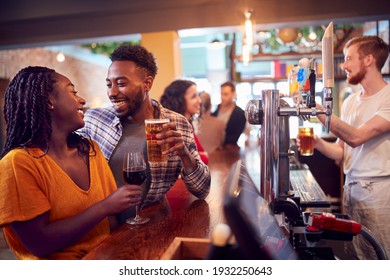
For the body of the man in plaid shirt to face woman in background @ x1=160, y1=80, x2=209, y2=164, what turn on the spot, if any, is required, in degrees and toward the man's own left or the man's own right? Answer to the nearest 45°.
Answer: approximately 135° to the man's own right

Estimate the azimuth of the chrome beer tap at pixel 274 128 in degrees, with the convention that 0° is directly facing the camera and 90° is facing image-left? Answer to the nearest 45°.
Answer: approximately 270°

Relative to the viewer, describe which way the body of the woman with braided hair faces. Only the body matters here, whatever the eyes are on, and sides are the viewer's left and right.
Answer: facing the viewer and to the right of the viewer

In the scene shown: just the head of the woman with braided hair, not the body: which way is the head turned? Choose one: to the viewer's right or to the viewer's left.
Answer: to the viewer's right

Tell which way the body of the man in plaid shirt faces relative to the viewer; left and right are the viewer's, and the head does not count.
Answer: facing the viewer and to the left of the viewer

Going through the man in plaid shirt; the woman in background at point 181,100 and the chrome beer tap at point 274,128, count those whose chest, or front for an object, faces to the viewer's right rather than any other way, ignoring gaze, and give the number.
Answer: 2

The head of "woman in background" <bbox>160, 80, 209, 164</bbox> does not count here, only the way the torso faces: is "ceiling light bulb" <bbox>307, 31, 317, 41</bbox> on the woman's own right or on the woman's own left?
on the woman's own left

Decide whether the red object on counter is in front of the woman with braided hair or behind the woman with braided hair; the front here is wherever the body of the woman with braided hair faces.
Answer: in front

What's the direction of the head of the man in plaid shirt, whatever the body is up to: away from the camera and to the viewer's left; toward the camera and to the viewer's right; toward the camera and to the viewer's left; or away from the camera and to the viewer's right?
toward the camera and to the viewer's left
